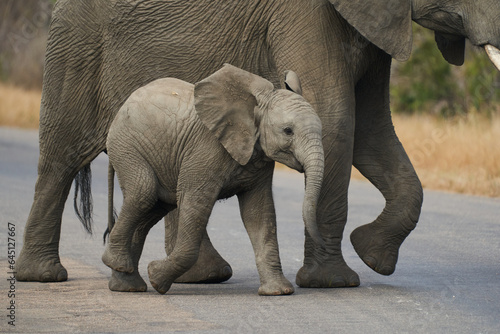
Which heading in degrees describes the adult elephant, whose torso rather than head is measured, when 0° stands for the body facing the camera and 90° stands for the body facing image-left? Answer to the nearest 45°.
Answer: approximately 270°

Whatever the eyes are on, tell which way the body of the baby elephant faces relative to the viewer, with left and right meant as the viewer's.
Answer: facing to the right of the viewer

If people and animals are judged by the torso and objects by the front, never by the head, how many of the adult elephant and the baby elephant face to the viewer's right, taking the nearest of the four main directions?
2
